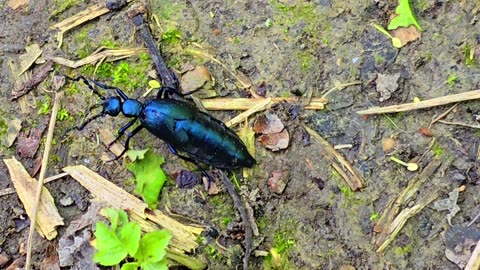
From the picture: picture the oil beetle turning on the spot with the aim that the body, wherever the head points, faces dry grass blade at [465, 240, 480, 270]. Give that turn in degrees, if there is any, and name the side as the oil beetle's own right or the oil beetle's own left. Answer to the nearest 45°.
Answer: approximately 180°

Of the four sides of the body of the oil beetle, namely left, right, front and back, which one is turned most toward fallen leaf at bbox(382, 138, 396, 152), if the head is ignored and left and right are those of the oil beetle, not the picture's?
back

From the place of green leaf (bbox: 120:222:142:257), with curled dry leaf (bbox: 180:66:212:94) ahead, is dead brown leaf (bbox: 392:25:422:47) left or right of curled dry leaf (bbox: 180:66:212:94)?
right

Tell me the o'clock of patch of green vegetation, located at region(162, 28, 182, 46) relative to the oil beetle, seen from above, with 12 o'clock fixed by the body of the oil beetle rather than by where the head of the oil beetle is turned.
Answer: The patch of green vegetation is roughly at 2 o'clock from the oil beetle.

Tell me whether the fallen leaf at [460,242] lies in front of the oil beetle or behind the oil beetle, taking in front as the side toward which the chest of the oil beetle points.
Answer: behind

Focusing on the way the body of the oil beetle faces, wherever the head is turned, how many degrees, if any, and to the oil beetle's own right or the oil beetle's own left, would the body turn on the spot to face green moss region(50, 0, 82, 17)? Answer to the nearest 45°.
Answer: approximately 45° to the oil beetle's own right

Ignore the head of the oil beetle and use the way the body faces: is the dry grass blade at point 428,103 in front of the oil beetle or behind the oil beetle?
behind

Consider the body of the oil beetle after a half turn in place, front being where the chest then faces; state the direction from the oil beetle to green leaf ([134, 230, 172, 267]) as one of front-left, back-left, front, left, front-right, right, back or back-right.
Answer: right

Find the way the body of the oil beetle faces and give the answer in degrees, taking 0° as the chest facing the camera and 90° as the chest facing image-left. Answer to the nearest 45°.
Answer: approximately 135°

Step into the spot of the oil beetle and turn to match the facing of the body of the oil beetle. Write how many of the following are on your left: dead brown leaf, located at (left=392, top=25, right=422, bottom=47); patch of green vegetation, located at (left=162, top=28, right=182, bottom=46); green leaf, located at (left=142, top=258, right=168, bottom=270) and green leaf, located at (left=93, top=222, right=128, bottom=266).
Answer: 2

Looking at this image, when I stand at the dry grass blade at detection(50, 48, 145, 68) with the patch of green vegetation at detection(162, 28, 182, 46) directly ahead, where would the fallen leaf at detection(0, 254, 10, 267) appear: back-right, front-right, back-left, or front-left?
back-right

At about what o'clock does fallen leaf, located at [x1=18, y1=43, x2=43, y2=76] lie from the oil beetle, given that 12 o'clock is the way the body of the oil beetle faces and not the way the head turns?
The fallen leaf is roughly at 12 o'clock from the oil beetle.

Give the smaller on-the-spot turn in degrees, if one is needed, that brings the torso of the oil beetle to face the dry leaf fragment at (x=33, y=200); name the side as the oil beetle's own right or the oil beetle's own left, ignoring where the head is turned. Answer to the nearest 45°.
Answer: approximately 45° to the oil beetle's own left

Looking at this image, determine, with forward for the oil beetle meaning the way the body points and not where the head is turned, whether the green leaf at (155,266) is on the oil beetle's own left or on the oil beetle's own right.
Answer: on the oil beetle's own left

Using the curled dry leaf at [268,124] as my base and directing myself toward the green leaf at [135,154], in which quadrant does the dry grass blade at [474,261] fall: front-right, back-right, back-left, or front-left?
back-left

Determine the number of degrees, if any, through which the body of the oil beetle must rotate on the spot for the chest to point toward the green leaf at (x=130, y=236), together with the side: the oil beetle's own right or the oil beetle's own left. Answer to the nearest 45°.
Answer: approximately 90° to the oil beetle's own left

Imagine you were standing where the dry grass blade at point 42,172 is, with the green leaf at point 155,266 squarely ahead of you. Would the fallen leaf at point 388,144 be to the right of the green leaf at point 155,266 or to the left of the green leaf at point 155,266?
left

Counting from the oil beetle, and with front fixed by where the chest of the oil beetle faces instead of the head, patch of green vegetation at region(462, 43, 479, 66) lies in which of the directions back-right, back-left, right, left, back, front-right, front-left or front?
back-right
